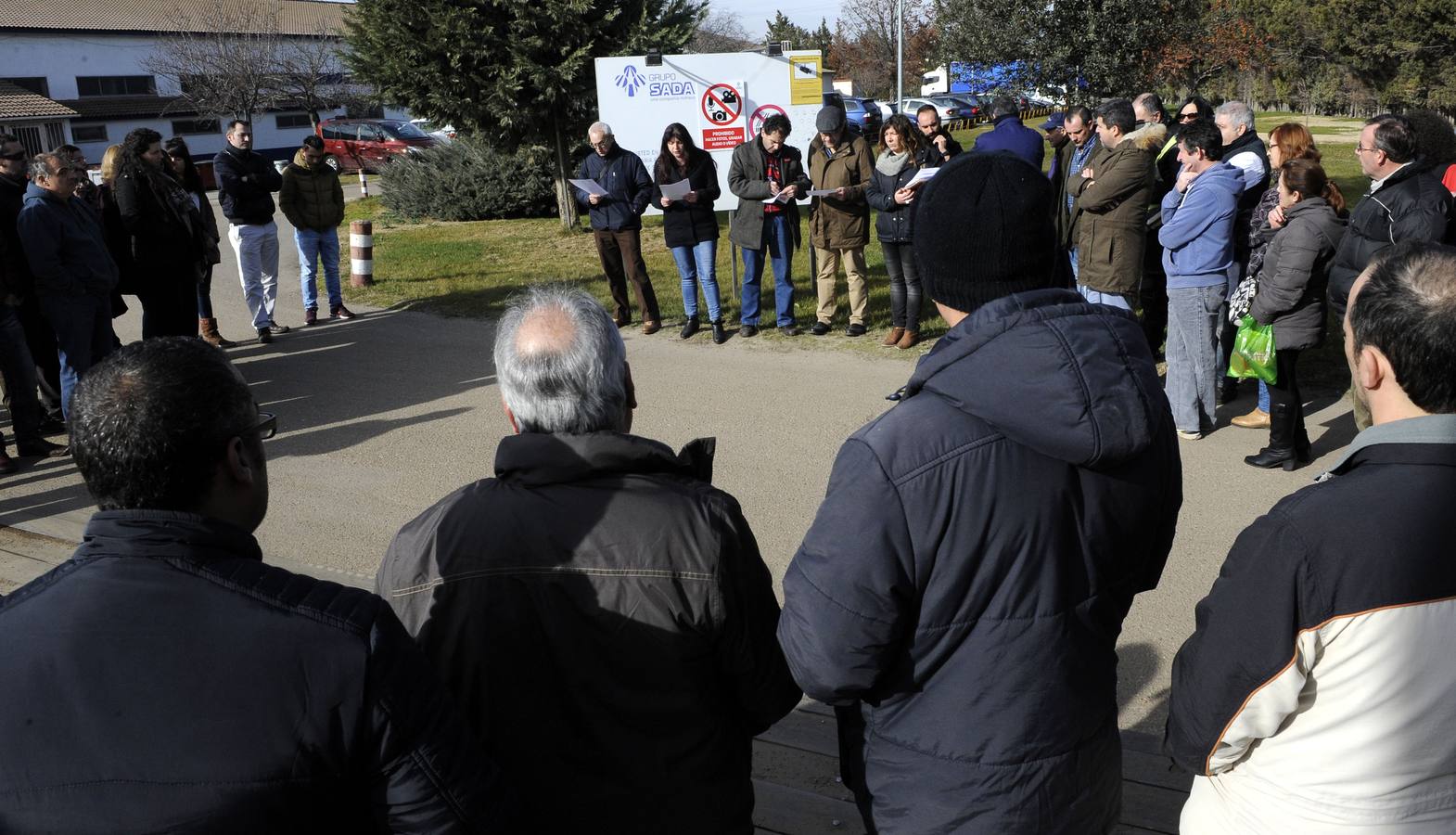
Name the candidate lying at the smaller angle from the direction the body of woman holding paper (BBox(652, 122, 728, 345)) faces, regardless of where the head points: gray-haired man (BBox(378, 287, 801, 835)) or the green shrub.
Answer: the gray-haired man

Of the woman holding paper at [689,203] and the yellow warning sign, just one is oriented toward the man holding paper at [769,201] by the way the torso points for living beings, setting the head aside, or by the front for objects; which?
the yellow warning sign

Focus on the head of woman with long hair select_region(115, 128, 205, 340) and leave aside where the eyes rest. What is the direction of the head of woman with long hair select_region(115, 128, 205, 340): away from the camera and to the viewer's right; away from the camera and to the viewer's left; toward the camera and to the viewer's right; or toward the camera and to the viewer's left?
toward the camera and to the viewer's right

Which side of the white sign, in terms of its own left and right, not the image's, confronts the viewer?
front

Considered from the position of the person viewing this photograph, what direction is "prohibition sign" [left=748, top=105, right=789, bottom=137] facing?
facing the viewer

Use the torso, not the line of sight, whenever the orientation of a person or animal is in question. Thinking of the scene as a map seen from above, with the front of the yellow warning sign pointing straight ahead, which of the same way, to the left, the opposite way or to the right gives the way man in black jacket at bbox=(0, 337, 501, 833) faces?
the opposite way

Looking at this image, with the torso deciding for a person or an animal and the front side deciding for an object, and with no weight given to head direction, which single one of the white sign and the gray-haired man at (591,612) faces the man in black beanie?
the white sign

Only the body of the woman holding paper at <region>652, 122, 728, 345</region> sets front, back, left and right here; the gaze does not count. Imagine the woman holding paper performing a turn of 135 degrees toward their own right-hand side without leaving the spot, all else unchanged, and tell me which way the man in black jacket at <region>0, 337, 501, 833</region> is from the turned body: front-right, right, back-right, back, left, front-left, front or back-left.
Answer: back-left

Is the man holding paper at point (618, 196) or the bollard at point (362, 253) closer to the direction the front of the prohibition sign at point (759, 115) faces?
the man holding paper

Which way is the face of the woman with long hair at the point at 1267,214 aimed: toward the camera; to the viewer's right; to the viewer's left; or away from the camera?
to the viewer's left

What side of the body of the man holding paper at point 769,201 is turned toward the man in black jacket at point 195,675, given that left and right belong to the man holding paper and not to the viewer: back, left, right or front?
front

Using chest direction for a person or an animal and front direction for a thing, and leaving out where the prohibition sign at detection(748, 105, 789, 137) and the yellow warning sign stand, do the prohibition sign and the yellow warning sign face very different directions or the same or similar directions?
same or similar directions

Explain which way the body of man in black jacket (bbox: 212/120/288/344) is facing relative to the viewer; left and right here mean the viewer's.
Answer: facing the viewer and to the right of the viewer

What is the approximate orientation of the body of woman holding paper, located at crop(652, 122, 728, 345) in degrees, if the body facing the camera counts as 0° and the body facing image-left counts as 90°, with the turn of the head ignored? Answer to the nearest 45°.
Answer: approximately 0°

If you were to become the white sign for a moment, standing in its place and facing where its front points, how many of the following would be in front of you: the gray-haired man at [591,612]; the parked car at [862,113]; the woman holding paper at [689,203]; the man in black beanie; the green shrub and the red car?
3

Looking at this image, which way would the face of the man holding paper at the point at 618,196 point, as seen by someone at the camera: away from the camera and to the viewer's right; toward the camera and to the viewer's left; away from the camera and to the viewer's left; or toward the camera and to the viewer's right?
toward the camera and to the viewer's left

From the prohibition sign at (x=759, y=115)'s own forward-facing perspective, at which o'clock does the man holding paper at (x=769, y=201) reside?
The man holding paper is roughly at 12 o'clock from the prohibition sign.

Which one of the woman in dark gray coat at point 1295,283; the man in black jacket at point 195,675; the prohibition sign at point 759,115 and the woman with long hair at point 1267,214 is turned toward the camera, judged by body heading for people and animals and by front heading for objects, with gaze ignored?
the prohibition sign

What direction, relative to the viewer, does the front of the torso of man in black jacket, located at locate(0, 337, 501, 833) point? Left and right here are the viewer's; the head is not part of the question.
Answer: facing away from the viewer and to the right of the viewer
